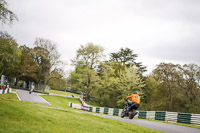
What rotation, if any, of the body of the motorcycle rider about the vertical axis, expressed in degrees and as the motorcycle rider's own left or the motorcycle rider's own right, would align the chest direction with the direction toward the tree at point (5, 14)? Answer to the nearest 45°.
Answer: approximately 45° to the motorcycle rider's own left

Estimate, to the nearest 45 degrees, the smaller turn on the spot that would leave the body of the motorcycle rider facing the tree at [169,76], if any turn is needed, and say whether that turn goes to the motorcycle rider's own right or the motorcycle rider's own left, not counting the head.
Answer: approximately 45° to the motorcycle rider's own right

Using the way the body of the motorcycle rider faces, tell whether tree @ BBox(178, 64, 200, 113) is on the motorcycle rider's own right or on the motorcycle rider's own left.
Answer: on the motorcycle rider's own right
